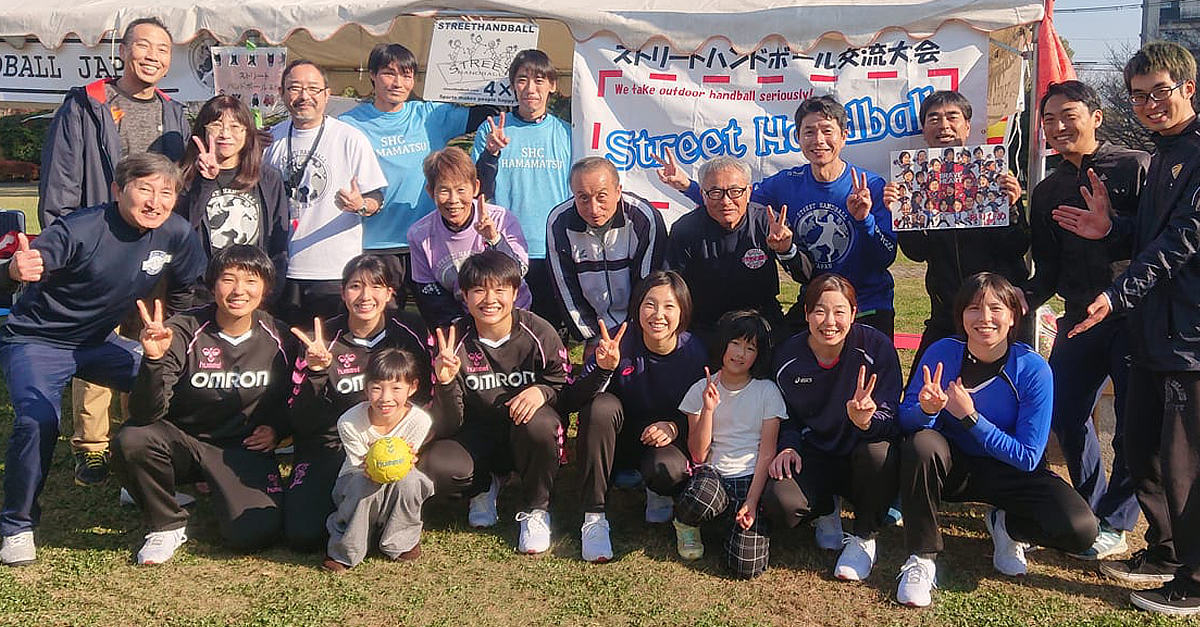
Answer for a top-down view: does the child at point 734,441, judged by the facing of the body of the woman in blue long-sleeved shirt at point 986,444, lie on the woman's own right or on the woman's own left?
on the woman's own right

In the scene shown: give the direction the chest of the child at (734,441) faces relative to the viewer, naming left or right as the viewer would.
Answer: facing the viewer

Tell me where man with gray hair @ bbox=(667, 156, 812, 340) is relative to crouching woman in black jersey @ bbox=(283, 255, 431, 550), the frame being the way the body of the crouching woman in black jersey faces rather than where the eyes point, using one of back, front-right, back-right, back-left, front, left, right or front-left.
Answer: left

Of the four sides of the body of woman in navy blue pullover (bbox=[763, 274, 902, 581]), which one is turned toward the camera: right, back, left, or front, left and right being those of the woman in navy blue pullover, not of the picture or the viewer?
front

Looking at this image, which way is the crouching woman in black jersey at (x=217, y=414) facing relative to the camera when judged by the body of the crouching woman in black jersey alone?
toward the camera

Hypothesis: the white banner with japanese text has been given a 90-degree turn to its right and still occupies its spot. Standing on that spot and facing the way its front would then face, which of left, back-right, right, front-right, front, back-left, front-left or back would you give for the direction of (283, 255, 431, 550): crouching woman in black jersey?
front-left

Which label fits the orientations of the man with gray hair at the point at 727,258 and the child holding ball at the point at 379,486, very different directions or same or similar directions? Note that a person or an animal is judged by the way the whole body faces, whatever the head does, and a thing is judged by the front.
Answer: same or similar directions

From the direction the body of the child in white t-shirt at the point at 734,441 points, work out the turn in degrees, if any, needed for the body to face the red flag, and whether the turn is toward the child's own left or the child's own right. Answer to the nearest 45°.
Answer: approximately 135° to the child's own left

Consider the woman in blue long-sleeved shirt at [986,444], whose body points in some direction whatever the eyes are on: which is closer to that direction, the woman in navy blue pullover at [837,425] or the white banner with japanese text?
the woman in navy blue pullover

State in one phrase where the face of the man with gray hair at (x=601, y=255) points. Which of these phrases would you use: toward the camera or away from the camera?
toward the camera

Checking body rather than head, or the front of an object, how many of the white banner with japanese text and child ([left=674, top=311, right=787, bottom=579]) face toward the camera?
2

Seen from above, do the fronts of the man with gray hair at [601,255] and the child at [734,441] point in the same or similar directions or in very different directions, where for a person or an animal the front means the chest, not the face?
same or similar directions

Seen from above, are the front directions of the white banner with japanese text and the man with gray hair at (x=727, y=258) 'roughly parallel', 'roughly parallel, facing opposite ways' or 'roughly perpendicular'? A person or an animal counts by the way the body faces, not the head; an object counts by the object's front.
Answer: roughly parallel

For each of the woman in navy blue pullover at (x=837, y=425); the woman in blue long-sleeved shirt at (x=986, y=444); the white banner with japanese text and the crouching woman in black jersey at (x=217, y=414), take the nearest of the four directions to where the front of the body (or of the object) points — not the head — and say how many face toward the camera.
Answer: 4

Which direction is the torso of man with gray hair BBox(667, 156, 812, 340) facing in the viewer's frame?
toward the camera

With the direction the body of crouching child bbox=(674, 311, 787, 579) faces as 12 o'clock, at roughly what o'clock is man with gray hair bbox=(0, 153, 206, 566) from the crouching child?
The man with gray hair is roughly at 3 o'clock from the crouching child.

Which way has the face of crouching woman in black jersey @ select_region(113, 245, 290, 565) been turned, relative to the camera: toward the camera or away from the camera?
toward the camera
